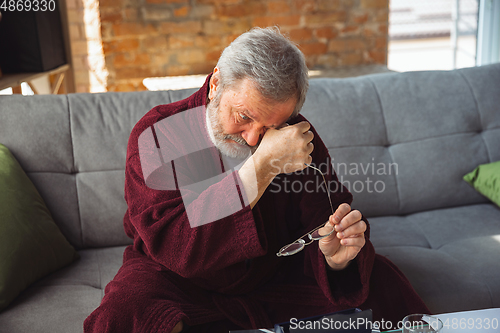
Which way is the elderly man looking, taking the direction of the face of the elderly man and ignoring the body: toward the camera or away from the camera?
toward the camera

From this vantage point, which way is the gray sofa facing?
toward the camera
